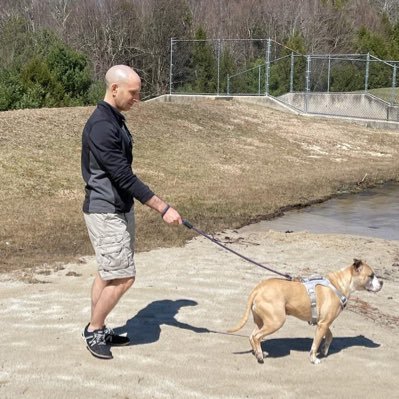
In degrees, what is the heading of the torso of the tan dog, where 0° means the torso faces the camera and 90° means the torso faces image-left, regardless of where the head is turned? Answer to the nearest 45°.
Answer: approximately 270°

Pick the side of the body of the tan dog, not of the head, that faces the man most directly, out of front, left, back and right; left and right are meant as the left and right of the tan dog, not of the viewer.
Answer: back

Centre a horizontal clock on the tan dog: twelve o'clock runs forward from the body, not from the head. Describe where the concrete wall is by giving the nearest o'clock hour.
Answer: The concrete wall is roughly at 9 o'clock from the tan dog.

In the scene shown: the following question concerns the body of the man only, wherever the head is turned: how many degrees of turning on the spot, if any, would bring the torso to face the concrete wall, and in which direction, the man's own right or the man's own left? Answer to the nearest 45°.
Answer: approximately 90° to the man's own left

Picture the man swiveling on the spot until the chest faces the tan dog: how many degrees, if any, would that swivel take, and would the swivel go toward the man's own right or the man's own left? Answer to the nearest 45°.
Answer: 0° — they already face it

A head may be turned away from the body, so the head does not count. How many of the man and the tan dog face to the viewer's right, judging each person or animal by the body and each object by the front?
2

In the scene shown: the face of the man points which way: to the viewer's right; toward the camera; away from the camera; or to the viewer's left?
to the viewer's right

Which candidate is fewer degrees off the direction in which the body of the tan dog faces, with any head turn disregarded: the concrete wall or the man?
the concrete wall

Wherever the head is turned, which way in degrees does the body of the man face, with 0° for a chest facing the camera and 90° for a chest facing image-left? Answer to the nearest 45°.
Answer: approximately 270°

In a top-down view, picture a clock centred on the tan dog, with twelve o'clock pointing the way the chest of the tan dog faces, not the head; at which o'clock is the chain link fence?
The chain link fence is roughly at 9 o'clock from the tan dog.
